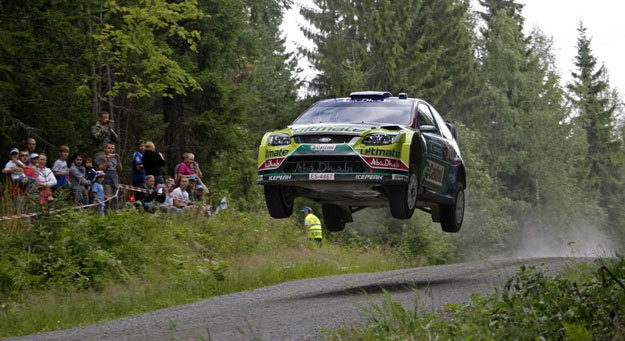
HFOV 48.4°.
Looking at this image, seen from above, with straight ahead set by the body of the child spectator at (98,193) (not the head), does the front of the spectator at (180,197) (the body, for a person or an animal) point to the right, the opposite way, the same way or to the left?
the same way

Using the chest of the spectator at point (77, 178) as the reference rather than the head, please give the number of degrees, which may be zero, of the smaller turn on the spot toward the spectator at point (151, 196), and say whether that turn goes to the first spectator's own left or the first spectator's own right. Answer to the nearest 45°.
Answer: approximately 90° to the first spectator's own left

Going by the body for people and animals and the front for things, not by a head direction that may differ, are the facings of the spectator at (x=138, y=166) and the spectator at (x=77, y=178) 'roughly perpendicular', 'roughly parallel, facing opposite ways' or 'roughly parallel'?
roughly parallel

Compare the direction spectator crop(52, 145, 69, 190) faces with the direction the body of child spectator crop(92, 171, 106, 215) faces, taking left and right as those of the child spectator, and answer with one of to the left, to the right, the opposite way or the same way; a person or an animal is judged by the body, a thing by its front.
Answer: the same way

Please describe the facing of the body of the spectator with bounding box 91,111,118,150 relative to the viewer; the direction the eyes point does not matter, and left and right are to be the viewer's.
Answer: facing the viewer and to the right of the viewer

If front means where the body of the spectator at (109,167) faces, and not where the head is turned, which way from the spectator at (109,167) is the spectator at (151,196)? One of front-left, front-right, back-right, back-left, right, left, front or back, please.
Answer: left

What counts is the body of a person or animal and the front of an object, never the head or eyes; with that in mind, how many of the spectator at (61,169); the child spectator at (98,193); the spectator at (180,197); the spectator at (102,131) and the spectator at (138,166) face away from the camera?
0

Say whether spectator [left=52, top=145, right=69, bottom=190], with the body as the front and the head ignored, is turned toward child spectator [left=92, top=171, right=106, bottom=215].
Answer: no

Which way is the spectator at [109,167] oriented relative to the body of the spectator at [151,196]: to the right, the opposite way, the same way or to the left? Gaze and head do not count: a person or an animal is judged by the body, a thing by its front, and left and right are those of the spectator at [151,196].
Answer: the same way

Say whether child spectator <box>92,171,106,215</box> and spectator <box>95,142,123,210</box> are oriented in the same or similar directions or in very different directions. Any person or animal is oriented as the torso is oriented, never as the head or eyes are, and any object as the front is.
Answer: same or similar directions

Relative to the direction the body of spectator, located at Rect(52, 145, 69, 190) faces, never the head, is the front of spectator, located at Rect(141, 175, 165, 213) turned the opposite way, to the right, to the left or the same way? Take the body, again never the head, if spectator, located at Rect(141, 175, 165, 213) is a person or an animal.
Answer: the same way

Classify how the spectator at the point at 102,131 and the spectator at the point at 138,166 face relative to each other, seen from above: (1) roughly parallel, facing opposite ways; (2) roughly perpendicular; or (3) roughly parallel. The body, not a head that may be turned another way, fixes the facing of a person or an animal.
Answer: roughly parallel

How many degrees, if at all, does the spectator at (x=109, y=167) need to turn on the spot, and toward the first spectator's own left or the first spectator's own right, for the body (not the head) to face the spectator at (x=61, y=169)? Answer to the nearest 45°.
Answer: approximately 90° to the first spectator's own right

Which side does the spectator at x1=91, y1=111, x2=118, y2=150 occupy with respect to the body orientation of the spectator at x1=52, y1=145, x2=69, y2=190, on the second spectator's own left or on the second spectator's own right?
on the second spectator's own left
